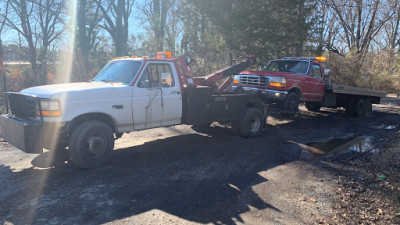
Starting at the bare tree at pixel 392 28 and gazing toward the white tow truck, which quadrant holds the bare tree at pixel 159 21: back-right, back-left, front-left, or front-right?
front-right

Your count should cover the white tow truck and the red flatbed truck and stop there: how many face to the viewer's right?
0

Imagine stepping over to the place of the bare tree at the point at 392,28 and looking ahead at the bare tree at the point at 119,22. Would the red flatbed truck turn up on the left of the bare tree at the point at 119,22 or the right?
left

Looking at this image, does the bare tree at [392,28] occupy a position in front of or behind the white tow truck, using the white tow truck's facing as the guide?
behind

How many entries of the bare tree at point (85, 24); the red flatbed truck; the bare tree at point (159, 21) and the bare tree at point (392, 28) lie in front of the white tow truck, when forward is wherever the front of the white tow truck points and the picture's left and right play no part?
0

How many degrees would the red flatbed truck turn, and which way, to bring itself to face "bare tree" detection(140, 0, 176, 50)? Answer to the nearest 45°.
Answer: approximately 90° to its right

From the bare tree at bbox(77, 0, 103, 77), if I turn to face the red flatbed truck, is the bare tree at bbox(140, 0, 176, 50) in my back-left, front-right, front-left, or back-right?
front-left

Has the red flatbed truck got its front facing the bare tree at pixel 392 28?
no

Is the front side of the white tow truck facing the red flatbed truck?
no

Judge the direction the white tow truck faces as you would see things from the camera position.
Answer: facing the viewer and to the left of the viewer

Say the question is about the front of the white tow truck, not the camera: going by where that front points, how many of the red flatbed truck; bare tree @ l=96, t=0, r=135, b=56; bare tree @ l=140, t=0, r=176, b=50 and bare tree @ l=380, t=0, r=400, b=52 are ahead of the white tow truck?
0

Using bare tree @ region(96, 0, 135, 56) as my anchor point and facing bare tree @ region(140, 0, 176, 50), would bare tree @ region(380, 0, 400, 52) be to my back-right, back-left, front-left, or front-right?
front-left

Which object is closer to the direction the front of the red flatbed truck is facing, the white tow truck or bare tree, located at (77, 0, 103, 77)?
the white tow truck

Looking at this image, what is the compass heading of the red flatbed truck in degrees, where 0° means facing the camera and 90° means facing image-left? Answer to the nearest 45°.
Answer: approximately 45°

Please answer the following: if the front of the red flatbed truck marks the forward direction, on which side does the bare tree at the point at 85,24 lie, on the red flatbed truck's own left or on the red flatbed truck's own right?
on the red flatbed truck's own right
